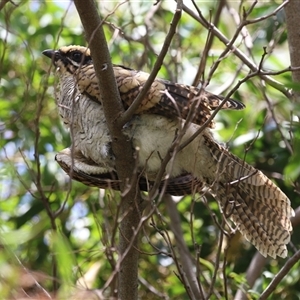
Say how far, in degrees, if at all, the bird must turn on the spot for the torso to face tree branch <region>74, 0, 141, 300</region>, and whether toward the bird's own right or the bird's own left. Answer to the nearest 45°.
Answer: approximately 45° to the bird's own left

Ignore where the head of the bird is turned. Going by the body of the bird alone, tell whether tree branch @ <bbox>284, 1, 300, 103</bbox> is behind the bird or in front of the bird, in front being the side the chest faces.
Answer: behind

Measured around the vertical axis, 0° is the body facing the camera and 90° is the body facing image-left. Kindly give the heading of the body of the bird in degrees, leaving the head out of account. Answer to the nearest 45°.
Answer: approximately 90°
